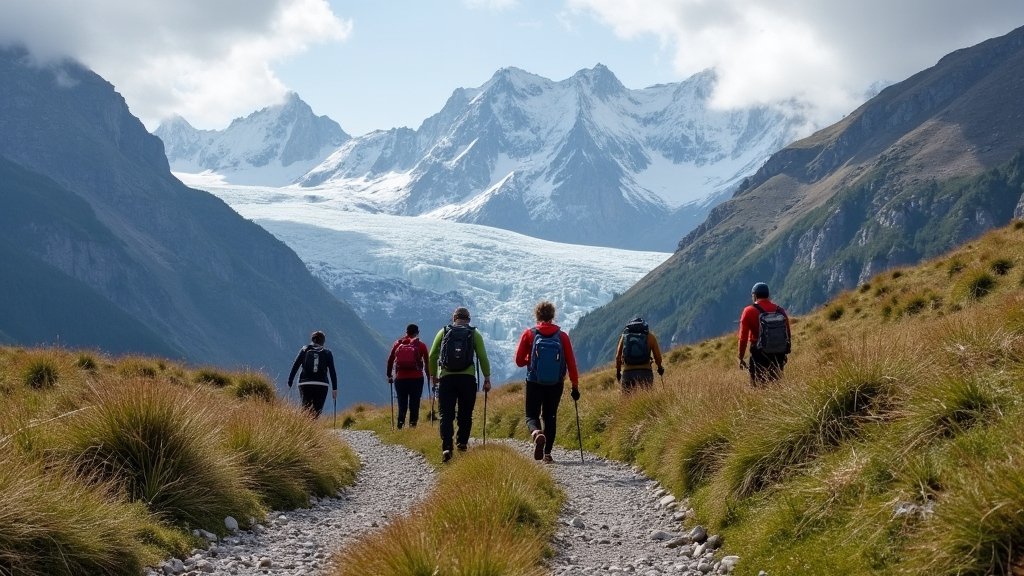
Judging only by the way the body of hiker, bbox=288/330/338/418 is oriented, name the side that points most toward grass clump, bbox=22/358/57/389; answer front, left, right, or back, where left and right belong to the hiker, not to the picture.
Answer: left

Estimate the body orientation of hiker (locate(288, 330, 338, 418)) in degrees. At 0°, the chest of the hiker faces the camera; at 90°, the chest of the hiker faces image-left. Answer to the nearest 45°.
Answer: approximately 180°

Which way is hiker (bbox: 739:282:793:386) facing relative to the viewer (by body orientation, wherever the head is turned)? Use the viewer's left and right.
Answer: facing away from the viewer and to the left of the viewer

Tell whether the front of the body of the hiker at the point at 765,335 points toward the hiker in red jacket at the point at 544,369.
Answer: no

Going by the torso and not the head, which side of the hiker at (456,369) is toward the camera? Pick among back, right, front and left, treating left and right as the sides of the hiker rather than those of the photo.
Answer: back

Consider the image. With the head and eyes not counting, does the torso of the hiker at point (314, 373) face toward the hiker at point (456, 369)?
no

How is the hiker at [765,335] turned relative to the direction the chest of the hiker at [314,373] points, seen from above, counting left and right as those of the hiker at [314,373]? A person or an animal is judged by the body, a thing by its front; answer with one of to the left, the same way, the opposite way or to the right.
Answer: the same way

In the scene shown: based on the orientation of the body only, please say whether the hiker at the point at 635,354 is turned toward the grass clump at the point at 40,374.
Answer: no

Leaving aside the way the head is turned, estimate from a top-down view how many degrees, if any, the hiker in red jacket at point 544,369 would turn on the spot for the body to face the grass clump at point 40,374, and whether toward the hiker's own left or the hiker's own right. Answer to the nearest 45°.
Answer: approximately 90° to the hiker's own left

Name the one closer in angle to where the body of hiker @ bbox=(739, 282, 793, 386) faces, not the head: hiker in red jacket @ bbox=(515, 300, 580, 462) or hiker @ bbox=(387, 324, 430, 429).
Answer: the hiker

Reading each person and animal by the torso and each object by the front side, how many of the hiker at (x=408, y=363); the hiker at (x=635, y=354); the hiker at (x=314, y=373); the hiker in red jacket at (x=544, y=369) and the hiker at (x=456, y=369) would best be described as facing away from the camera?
5

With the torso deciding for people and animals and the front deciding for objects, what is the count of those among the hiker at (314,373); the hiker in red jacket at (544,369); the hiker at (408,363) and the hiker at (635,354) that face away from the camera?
4

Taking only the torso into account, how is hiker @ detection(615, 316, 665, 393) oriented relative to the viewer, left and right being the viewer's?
facing away from the viewer

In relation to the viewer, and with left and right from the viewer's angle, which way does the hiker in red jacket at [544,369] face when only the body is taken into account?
facing away from the viewer

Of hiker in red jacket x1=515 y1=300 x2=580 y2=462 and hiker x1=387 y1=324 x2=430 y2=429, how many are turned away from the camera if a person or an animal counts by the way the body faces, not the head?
2

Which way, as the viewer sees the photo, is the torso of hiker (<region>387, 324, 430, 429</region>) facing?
away from the camera

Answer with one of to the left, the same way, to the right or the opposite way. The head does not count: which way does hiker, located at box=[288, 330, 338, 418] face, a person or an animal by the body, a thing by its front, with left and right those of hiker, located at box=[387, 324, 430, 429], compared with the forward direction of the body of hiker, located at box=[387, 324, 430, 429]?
the same way
